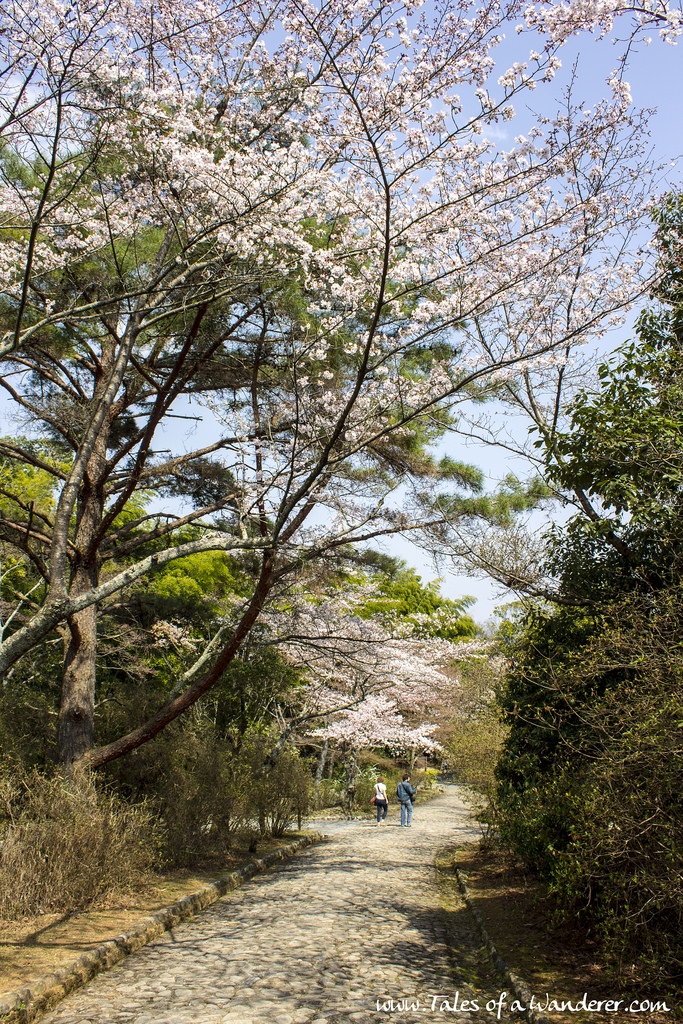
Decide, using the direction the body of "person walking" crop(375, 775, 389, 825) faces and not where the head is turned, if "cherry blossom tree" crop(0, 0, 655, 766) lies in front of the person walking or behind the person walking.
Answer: behind

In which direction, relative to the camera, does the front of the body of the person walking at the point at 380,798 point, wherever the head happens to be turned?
away from the camera

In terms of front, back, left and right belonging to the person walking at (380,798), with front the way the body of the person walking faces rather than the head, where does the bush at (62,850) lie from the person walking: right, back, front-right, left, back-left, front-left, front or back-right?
back

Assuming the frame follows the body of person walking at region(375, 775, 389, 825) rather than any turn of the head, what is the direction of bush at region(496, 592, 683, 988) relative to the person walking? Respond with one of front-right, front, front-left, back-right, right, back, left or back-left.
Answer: back
